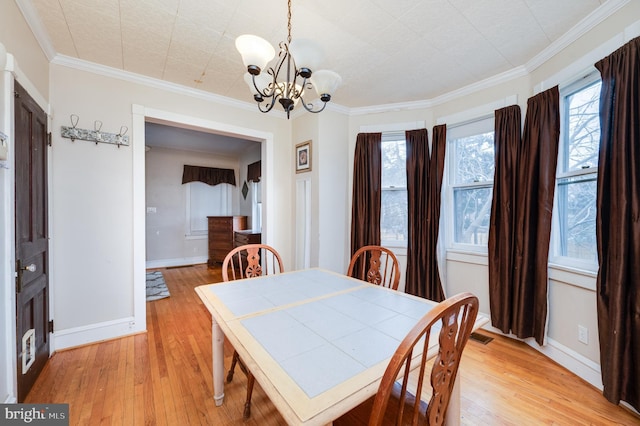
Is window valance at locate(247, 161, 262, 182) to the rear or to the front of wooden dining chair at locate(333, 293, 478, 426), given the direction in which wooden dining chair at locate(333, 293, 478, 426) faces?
to the front

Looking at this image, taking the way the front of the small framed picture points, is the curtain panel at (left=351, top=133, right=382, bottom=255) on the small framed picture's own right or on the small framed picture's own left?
on the small framed picture's own left

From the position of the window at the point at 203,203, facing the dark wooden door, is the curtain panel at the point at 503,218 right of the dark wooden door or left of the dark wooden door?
left

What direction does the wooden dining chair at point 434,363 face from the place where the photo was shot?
facing away from the viewer and to the left of the viewer

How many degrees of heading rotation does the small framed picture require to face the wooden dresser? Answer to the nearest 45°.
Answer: approximately 90° to its right

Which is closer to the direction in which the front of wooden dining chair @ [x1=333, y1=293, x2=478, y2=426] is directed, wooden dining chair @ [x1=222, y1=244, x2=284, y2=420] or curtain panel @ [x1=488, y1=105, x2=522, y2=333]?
the wooden dining chair

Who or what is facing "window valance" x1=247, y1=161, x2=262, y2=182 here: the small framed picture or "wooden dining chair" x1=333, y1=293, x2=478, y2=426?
the wooden dining chair

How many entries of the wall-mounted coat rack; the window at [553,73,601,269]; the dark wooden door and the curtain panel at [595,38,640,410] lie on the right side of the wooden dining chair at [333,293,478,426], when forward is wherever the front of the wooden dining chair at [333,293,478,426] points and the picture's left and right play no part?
2

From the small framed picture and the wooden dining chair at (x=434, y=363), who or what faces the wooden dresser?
the wooden dining chair

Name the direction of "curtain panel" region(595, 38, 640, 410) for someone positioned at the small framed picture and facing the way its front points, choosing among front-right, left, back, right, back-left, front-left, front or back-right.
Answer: left

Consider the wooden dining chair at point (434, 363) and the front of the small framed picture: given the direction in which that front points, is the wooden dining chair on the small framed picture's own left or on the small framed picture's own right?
on the small framed picture's own left

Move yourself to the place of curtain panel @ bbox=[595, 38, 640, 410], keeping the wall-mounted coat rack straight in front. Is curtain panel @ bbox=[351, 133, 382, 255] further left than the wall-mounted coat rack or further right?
right

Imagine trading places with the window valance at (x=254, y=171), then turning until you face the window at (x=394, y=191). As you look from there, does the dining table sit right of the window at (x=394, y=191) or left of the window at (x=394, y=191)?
right

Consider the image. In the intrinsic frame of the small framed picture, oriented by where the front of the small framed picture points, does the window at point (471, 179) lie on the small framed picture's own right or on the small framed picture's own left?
on the small framed picture's own left

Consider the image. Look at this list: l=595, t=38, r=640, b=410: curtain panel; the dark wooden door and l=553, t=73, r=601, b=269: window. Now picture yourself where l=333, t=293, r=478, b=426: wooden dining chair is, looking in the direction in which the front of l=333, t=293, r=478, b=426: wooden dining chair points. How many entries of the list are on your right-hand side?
2

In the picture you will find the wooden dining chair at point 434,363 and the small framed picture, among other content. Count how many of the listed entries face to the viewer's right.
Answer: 0

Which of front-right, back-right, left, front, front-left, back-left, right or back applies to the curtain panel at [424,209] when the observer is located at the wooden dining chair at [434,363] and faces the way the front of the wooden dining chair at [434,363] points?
front-right

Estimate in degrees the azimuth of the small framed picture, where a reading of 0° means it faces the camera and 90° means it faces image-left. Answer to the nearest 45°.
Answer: approximately 45°
